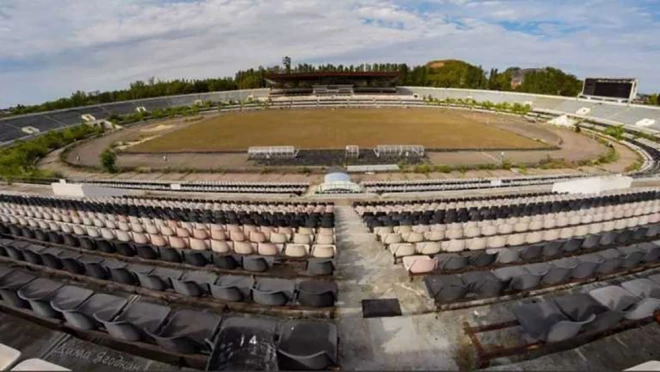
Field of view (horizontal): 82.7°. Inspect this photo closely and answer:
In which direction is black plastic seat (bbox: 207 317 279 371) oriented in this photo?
away from the camera

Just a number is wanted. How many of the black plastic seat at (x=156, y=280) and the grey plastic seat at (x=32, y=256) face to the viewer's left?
0

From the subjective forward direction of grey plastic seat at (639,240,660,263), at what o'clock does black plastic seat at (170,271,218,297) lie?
The black plastic seat is roughly at 9 o'clock from the grey plastic seat.

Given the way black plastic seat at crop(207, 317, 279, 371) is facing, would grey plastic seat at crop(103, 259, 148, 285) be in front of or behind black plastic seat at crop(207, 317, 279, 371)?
in front

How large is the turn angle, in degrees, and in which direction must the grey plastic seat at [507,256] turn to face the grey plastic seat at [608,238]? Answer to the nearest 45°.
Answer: approximately 90° to its right

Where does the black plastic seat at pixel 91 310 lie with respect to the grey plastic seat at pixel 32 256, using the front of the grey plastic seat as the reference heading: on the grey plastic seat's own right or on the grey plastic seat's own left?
on the grey plastic seat's own right

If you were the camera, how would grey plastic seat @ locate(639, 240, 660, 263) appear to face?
facing away from the viewer and to the left of the viewer

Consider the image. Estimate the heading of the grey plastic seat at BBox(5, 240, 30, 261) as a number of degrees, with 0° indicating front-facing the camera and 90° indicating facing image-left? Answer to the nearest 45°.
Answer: approximately 225°

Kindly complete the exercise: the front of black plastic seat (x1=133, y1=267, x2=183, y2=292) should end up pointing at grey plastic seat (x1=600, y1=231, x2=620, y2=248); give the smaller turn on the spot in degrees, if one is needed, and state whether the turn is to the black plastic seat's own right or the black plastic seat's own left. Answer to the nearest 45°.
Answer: approximately 45° to the black plastic seat's own right

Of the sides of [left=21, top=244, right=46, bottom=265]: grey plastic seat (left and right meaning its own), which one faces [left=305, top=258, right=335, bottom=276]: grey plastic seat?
right

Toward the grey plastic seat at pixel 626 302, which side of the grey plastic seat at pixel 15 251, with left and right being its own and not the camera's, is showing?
right

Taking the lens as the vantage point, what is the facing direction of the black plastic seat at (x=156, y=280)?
facing away from the viewer and to the right of the viewer

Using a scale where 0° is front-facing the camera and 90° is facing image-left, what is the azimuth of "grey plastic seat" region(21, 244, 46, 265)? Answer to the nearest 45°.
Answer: approximately 225°
